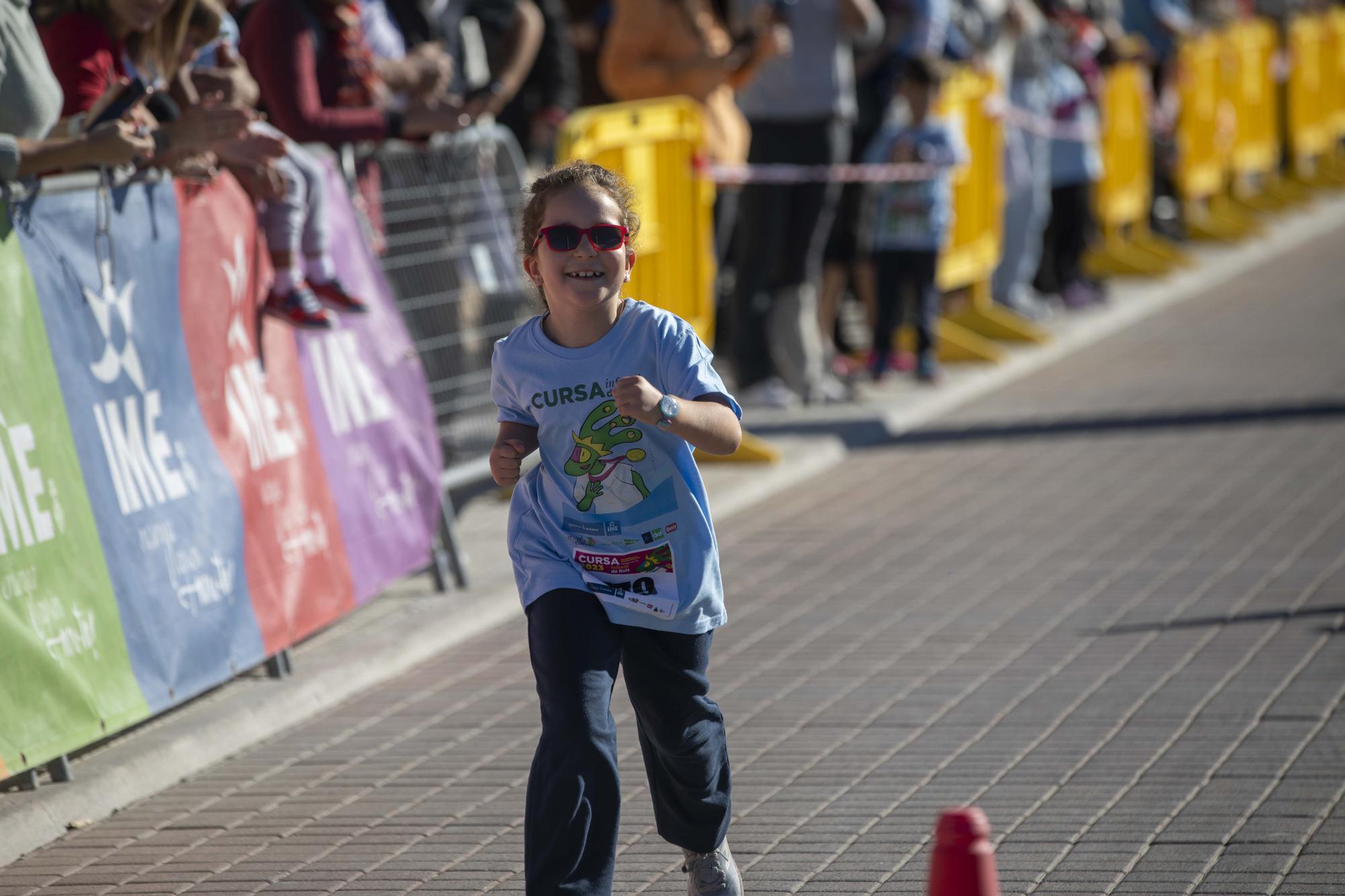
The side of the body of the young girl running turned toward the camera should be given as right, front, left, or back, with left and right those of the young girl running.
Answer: front

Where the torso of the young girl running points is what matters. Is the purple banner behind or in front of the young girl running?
behind

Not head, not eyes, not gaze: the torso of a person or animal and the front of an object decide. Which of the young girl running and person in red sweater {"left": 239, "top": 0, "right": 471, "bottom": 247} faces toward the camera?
the young girl running

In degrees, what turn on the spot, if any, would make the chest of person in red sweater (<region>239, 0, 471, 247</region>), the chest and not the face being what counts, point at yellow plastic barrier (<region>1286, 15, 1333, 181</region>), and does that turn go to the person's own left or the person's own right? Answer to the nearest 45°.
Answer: approximately 45° to the person's own left

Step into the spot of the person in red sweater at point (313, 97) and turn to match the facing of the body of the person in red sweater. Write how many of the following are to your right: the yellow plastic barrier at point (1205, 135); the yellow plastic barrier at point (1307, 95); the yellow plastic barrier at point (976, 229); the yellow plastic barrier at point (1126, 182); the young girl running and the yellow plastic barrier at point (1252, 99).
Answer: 1

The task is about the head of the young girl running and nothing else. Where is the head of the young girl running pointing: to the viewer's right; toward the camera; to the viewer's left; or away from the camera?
toward the camera

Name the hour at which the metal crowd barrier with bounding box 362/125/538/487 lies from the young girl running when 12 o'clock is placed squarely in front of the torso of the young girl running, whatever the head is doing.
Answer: The metal crowd barrier is roughly at 6 o'clock from the young girl running.

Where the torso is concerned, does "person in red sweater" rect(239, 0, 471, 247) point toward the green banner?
no

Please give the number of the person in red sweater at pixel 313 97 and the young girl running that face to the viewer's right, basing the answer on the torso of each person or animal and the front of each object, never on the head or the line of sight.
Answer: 1

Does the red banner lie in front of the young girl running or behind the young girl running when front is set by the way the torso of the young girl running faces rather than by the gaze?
behind

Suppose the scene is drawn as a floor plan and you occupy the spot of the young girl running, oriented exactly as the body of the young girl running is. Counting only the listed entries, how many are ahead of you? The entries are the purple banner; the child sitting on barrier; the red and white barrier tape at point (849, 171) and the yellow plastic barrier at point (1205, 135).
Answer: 0

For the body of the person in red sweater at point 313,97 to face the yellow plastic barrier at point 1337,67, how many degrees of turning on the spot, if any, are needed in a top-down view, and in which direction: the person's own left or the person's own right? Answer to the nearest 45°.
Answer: approximately 45° to the person's own left

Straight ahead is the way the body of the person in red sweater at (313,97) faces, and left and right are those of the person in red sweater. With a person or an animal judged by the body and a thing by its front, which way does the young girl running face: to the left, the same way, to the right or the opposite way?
to the right

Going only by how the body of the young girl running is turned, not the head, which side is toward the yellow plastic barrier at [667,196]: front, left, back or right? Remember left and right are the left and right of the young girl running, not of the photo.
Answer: back

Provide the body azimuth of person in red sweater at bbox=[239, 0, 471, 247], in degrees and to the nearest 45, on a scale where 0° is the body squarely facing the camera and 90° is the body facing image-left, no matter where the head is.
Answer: approximately 270°

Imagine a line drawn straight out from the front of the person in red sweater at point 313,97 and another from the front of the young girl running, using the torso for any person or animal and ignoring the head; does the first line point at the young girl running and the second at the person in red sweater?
no

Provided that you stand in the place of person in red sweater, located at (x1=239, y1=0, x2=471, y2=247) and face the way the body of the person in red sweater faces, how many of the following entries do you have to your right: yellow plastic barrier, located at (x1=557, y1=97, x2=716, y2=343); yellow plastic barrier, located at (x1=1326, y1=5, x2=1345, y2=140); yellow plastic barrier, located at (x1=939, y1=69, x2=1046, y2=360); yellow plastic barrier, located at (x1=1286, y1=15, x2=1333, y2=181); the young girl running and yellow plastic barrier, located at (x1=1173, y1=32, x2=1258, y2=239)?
1

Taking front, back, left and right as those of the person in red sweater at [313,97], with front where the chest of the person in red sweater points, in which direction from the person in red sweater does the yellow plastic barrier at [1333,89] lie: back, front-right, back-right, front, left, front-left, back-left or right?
front-left

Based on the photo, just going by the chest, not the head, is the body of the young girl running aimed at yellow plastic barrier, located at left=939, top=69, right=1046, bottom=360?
no
